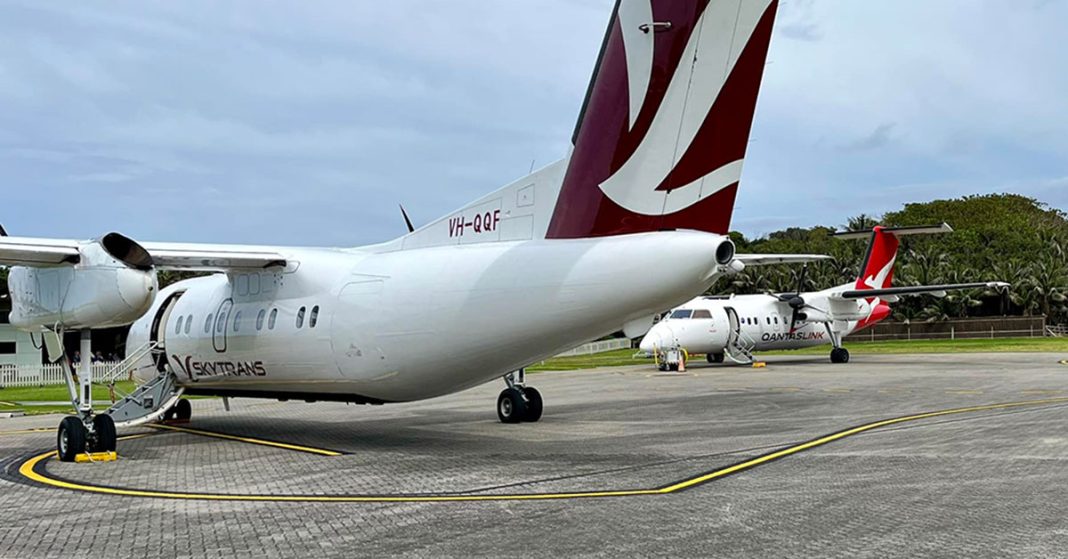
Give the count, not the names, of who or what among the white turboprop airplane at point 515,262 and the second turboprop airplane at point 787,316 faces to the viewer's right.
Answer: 0

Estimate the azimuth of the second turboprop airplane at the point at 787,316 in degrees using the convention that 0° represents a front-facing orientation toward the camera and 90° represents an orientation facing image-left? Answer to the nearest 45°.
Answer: approximately 45°

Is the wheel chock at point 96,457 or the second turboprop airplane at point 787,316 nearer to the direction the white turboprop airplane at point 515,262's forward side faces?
the wheel chock

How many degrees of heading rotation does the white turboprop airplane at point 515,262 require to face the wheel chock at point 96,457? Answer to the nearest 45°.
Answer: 0° — it already faces it

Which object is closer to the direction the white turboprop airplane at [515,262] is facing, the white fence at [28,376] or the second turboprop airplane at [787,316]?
the white fence

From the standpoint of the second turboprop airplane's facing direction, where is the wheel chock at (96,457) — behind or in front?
in front

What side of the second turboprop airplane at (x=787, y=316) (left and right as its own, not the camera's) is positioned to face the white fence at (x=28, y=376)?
front
